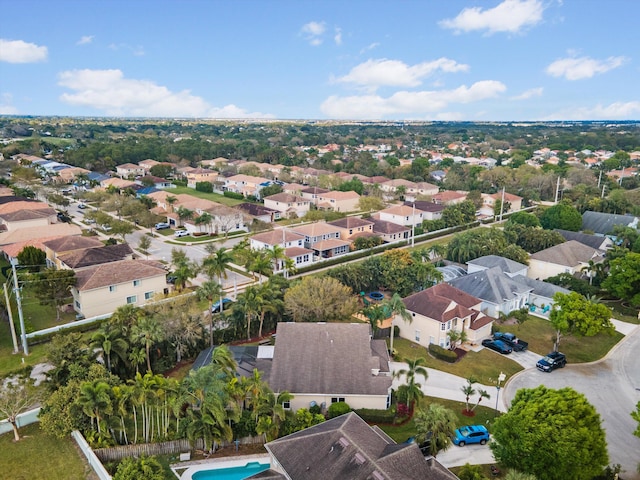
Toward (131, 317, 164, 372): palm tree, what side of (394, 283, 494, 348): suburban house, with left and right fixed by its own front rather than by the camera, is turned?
right

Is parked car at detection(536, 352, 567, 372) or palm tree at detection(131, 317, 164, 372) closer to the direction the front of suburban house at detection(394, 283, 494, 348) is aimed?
the parked car

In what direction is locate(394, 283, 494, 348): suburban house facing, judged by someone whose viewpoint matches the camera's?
facing the viewer and to the right of the viewer

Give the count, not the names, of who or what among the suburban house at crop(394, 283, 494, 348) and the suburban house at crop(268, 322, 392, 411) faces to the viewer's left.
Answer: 0

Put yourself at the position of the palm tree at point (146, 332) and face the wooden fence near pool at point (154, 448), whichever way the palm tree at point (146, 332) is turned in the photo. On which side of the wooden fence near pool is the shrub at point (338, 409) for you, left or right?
left

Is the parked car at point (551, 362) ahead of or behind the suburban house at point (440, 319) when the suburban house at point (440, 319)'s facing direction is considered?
ahead

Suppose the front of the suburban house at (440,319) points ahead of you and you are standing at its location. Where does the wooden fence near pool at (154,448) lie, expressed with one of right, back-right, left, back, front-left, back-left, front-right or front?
right

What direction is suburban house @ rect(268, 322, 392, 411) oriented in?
to the viewer's right

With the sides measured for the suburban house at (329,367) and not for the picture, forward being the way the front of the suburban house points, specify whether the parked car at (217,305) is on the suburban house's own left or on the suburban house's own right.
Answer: on the suburban house's own left

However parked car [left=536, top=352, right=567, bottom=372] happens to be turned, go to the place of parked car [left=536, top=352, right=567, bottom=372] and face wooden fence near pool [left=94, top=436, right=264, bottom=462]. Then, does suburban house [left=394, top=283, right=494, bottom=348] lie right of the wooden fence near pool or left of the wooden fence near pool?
right
